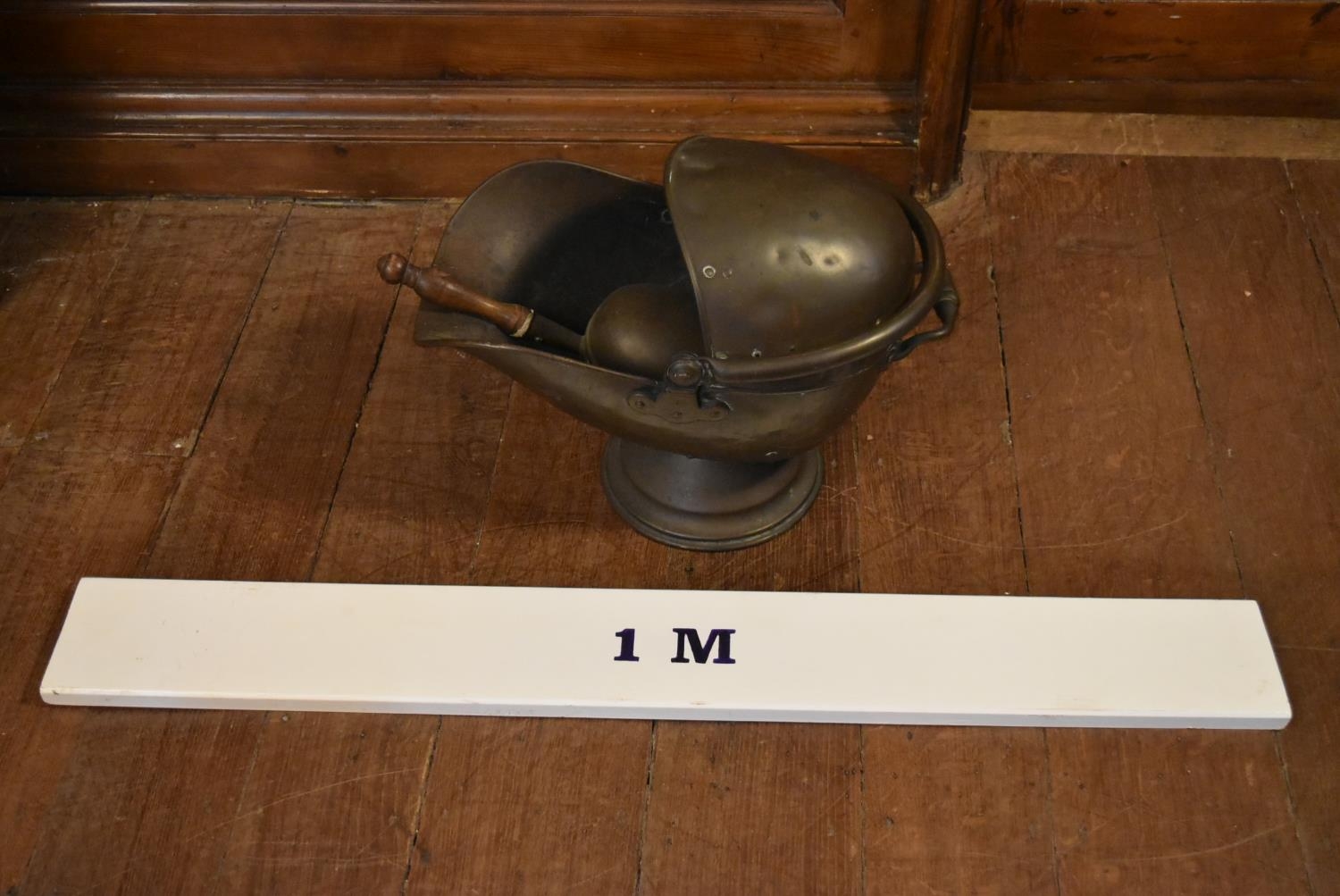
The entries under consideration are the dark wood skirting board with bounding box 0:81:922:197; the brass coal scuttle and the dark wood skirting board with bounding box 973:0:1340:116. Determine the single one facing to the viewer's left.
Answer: the brass coal scuttle

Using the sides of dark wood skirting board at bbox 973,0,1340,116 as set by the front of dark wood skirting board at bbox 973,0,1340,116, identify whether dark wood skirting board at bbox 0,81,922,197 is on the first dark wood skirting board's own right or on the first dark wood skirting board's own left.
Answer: on the first dark wood skirting board's own right

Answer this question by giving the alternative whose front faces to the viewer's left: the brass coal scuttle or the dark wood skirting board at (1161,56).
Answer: the brass coal scuttle

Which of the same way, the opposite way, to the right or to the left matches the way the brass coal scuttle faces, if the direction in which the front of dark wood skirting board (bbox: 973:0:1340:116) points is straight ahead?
to the right

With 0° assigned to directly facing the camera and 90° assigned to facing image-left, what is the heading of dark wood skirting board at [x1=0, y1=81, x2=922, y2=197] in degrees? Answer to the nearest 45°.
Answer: approximately 0°

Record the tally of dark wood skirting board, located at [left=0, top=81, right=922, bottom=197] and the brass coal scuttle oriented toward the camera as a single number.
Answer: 1

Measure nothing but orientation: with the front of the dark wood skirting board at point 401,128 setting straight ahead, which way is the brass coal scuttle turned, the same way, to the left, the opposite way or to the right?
to the right

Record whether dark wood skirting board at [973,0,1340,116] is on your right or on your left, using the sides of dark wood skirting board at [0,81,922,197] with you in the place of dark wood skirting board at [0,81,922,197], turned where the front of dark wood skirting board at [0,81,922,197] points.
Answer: on your left

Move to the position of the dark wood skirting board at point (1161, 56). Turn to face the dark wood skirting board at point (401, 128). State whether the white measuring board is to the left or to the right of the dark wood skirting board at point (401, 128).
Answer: left

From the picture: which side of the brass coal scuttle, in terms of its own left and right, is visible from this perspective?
left
